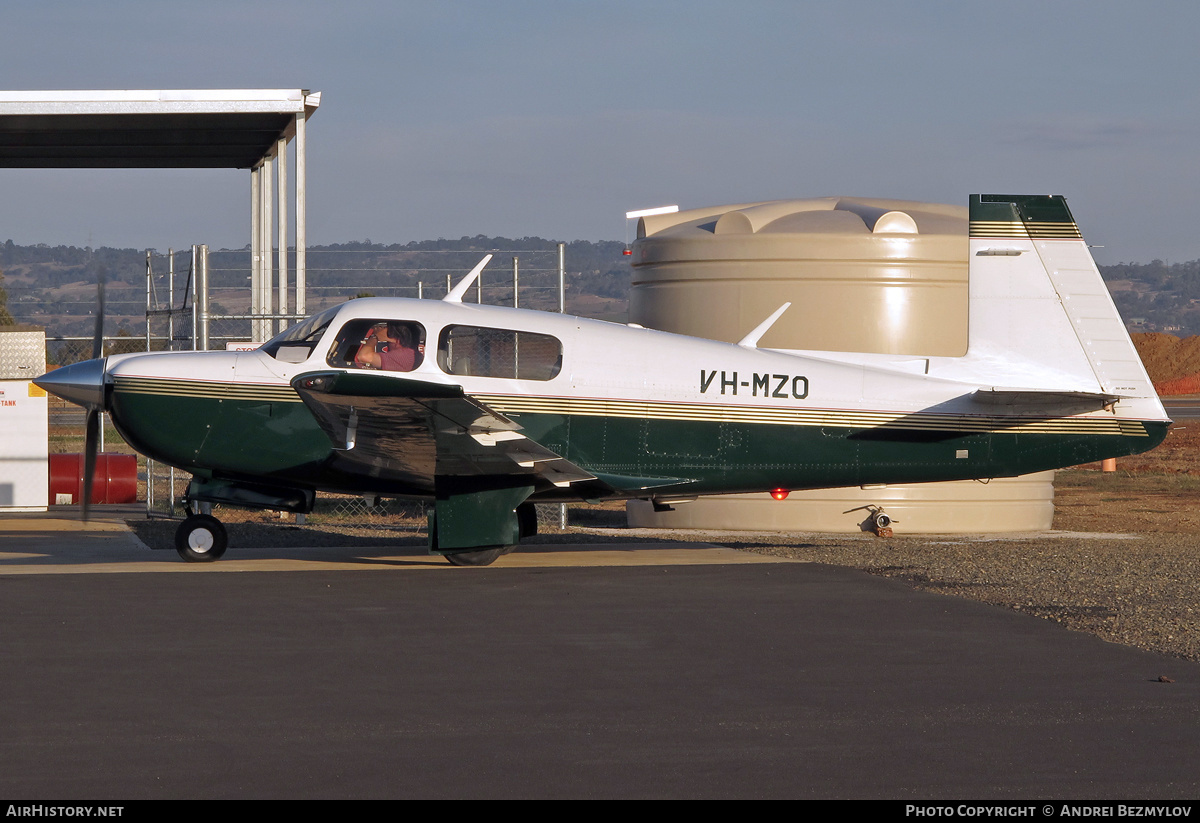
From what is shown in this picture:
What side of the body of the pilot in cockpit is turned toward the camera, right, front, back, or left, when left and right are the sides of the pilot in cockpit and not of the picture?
left

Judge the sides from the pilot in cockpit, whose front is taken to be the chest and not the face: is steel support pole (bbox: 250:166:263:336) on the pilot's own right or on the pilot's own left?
on the pilot's own right

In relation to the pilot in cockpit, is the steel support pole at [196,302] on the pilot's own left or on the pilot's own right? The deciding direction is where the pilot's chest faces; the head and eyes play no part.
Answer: on the pilot's own right

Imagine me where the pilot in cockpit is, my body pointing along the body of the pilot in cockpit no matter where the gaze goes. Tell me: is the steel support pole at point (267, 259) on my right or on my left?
on my right

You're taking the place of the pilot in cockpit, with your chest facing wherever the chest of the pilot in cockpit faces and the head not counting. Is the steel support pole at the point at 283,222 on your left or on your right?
on your right

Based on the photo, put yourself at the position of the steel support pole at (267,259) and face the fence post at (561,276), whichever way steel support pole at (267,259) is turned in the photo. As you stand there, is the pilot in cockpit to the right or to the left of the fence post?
right

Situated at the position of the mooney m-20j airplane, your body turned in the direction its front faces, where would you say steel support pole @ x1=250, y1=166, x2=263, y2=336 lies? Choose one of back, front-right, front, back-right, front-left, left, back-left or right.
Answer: front-right

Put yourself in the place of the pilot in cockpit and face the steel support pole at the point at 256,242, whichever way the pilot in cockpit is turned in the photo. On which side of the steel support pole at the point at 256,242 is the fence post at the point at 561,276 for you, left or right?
right

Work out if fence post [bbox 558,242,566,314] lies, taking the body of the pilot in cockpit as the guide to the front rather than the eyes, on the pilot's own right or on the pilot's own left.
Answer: on the pilot's own right

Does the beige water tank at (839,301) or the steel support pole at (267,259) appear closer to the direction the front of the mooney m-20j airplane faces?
the steel support pole

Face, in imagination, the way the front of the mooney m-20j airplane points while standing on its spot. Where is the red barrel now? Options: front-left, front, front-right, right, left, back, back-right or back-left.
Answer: front-right

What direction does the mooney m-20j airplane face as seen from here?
to the viewer's left

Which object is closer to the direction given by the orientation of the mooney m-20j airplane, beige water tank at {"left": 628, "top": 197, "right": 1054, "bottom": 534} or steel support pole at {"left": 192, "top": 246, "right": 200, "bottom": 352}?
the steel support pole

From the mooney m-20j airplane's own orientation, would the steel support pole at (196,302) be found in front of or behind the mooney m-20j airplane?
in front
